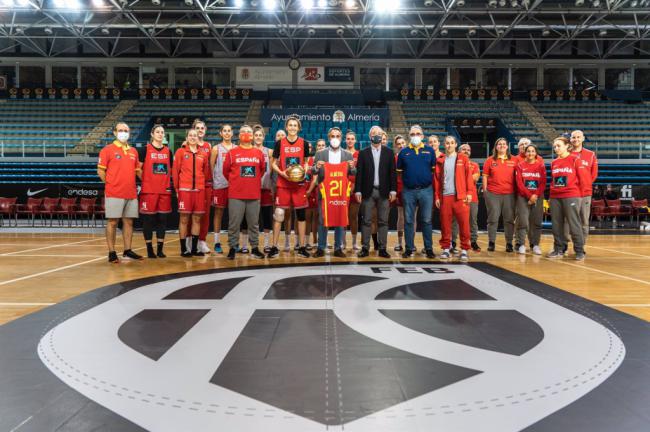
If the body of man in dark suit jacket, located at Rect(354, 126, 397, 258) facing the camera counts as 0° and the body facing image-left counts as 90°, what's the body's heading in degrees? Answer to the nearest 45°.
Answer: approximately 0°

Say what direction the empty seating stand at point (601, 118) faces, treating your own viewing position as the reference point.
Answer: facing the viewer

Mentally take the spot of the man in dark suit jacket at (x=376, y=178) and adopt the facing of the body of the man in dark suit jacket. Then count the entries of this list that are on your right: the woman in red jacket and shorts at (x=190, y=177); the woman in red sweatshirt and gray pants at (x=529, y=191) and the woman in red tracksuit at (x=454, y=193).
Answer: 1

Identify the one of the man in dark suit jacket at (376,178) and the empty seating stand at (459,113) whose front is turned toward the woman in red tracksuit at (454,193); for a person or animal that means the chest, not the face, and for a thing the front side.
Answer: the empty seating stand

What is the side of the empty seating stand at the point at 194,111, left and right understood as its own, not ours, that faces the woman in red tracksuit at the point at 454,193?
front

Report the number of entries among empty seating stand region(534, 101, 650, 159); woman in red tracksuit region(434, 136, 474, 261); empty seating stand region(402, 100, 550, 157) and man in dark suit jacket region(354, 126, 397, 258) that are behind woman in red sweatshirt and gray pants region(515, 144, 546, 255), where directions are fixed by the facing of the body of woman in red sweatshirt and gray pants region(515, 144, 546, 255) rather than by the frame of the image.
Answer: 2

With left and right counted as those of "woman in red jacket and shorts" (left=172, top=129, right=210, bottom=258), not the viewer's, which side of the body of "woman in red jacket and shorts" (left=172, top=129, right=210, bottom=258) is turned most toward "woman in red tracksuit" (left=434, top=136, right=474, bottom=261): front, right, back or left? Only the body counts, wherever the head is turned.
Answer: left

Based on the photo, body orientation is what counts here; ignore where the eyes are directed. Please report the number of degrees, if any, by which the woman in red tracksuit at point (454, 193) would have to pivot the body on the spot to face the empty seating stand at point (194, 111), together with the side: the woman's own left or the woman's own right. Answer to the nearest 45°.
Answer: approximately 135° to the woman's own right
